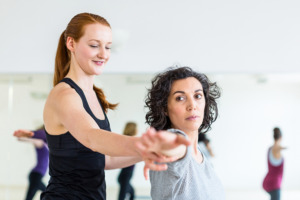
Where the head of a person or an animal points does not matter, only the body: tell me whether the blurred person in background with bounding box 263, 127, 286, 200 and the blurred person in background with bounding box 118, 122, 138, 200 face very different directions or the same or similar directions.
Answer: same or similar directions

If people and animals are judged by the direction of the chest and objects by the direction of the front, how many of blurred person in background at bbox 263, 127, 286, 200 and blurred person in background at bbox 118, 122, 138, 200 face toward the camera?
0

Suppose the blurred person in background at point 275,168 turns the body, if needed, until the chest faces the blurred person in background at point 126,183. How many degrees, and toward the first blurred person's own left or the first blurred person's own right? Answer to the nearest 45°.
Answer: approximately 135° to the first blurred person's own left

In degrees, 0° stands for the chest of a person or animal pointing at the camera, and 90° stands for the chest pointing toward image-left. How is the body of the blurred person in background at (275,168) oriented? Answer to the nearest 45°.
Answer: approximately 225°

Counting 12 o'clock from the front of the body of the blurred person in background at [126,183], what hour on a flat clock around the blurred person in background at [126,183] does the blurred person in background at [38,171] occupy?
the blurred person in background at [38,171] is roughly at 8 o'clock from the blurred person in background at [126,183].

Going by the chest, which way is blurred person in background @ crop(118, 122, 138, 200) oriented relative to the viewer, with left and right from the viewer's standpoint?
facing away from the viewer and to the right of the viewer

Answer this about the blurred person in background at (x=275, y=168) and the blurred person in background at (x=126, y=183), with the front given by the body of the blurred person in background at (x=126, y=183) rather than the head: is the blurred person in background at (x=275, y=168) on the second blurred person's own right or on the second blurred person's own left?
on the second blurred person's own right

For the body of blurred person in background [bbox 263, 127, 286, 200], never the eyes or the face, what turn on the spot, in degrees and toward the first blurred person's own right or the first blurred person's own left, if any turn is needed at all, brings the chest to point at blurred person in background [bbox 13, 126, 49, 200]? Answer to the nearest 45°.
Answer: approximately 135° to the first blurred person's own left
